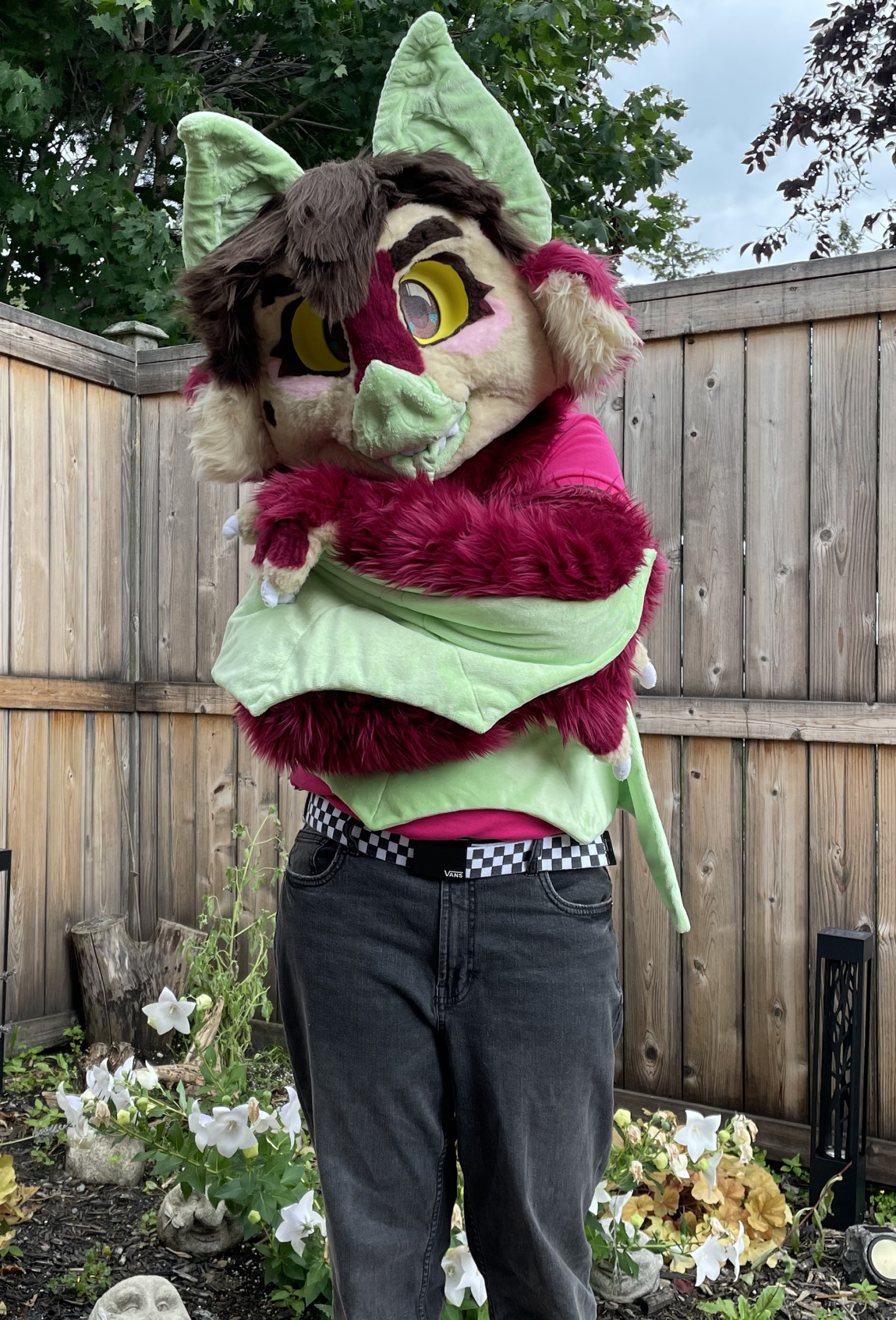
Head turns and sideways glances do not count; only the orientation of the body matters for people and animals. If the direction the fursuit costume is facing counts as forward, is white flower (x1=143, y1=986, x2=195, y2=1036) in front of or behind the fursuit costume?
behind

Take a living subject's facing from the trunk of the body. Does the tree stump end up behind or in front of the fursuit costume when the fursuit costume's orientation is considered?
behind

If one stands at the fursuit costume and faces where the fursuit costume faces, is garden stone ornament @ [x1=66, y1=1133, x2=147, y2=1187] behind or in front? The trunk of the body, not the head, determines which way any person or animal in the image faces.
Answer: behind

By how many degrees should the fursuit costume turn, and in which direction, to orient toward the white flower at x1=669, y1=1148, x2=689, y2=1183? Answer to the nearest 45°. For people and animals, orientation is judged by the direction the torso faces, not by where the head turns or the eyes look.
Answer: approximately 135° to its left

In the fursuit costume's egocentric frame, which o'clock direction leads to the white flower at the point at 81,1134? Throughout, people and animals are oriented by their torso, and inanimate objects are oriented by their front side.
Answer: The white flower is roughly at 5 o'clock from the fursuit costume.

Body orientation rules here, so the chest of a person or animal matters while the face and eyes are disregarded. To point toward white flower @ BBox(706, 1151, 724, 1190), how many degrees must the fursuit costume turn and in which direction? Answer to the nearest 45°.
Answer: approximately 135° to its left

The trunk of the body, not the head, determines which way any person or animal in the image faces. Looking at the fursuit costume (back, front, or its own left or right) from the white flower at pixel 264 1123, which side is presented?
back

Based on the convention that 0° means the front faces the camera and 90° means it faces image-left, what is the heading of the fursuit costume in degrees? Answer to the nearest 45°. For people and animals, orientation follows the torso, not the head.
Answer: approximately 0°
